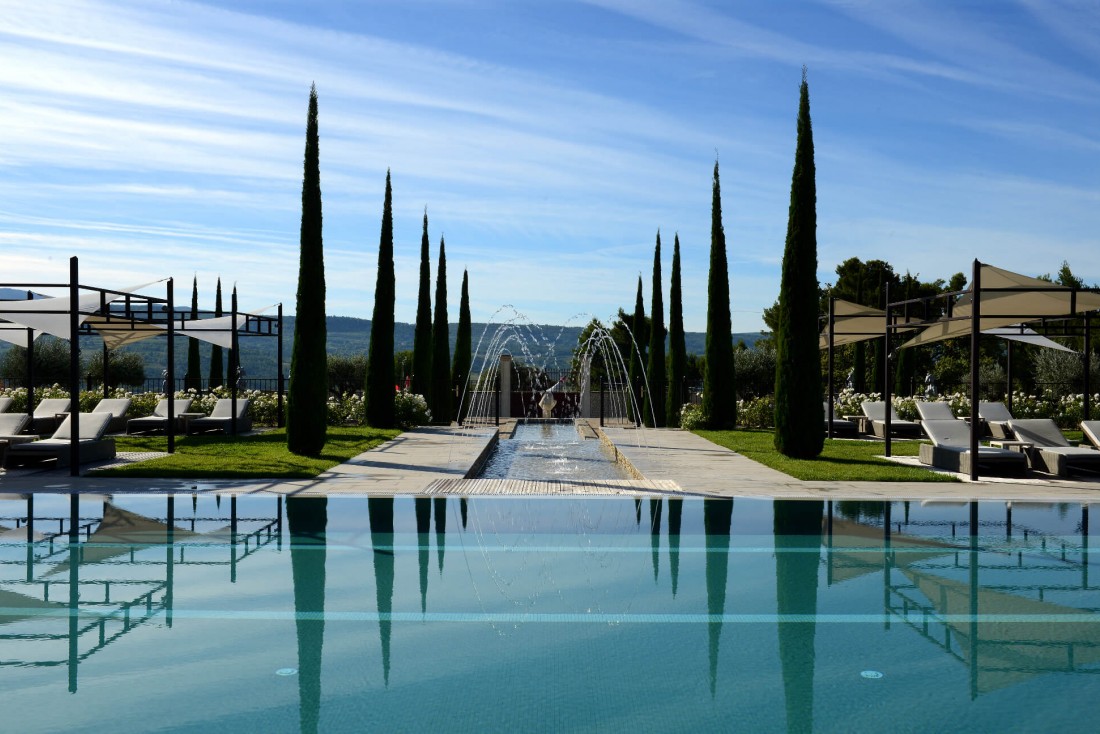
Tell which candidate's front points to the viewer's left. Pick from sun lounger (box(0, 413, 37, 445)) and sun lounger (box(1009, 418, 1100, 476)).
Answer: sun lounger (box(0, 413, 37, 445))

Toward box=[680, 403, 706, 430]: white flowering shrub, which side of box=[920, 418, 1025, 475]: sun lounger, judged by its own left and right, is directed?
back

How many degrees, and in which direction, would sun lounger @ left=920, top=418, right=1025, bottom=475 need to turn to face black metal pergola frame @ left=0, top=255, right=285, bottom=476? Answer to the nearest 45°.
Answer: approximately 135° to its right

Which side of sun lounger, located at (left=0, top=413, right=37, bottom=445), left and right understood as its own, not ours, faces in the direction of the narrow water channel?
back

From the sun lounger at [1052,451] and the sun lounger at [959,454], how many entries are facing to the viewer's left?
0

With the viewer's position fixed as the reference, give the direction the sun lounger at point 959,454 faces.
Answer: facing the viewer and to the right of the viewer

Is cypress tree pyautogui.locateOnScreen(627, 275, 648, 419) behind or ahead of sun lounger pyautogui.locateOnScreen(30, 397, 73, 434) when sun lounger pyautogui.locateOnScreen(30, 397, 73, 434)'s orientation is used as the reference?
behind

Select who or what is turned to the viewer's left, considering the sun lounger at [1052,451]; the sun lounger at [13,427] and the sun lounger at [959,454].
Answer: the sun lounger at [13,427]

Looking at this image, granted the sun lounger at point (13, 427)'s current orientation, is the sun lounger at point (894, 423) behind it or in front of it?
behind

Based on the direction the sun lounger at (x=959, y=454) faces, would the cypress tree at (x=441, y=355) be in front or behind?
behind

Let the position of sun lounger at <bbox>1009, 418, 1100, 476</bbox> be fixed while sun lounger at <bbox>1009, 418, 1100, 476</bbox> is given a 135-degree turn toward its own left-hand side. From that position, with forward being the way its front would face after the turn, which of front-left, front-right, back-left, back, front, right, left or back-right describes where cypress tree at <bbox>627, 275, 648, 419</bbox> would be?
front-left

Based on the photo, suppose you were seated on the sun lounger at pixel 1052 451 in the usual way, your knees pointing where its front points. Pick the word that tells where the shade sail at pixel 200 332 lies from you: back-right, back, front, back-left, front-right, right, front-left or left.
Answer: back-right

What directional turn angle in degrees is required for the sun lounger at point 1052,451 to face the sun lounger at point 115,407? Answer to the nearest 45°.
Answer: approximately 135° to its right

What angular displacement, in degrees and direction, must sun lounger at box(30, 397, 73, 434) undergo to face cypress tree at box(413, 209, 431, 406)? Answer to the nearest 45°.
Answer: approximately 180°

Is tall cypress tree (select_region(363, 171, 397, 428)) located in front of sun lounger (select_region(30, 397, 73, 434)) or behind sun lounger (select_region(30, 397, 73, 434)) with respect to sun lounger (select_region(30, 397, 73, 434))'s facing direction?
behind

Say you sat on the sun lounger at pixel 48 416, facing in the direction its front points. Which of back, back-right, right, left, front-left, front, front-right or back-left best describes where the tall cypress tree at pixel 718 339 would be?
back-left
